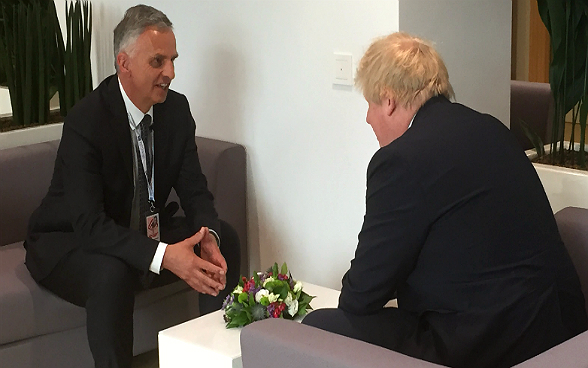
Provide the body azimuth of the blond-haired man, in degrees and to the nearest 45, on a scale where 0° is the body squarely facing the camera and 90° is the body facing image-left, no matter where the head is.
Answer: approximately 135°

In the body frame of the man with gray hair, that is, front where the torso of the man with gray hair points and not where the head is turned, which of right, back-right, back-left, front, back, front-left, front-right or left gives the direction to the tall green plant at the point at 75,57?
back-left

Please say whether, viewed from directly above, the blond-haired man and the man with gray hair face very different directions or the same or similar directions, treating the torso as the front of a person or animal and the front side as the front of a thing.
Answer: very different directions

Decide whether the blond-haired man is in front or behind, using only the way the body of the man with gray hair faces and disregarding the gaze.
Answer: in front

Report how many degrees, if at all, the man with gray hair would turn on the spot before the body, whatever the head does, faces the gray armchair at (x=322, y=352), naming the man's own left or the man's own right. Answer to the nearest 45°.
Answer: approximately 45° to the man's own right

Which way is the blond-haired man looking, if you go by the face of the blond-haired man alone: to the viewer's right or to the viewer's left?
to the viewer's left

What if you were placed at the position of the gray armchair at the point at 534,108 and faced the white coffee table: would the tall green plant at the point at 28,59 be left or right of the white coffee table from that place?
right

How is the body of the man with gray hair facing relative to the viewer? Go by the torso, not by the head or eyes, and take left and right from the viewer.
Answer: facing the viewer and to the right of the viewer

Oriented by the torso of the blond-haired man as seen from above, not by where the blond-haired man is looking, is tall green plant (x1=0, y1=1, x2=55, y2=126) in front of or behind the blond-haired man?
in front

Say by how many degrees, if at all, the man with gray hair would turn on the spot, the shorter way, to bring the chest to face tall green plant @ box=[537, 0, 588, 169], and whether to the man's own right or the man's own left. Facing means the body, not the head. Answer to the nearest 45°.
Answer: approximately 45° to the man's own left

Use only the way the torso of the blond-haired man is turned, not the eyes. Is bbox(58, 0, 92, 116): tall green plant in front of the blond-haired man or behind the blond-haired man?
in front

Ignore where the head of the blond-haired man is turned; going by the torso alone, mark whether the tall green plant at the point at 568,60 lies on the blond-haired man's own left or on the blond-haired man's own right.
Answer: on the blond-haired man's own right

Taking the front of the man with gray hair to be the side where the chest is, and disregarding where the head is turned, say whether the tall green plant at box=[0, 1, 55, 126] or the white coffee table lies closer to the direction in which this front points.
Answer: the white coffee table

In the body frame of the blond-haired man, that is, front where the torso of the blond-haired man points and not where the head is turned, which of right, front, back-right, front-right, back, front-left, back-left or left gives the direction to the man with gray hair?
front

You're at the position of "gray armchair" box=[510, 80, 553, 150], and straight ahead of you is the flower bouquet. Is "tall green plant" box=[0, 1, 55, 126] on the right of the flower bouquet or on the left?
right
